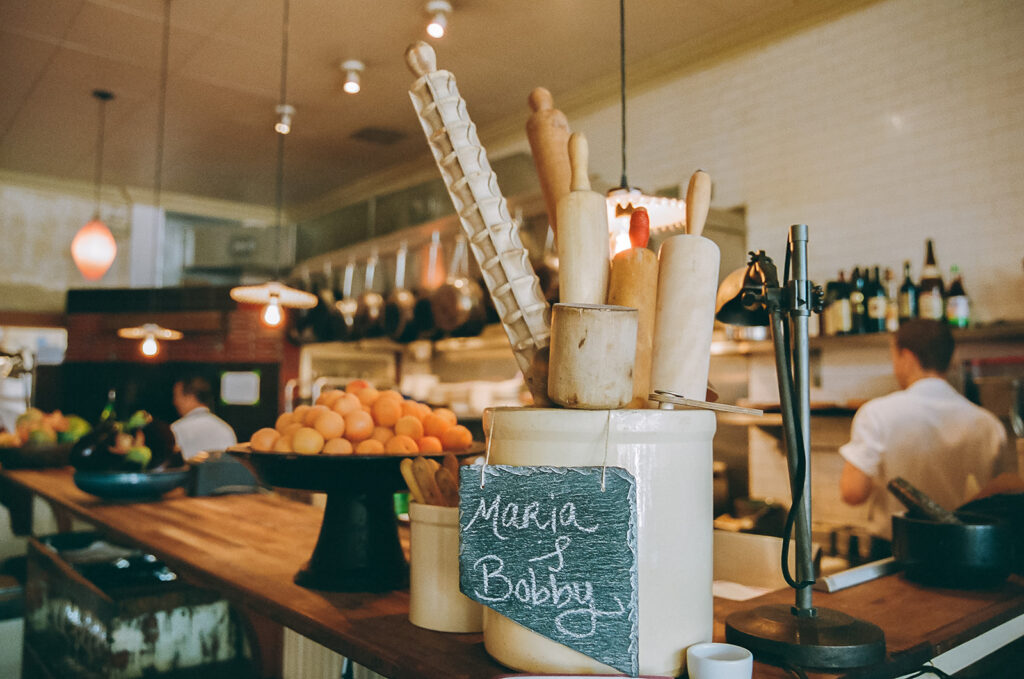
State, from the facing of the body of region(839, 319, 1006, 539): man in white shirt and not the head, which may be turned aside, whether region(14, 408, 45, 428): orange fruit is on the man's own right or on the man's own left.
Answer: on the man's own left

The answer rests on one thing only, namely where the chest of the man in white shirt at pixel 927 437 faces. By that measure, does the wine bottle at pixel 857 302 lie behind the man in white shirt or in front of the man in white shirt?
in front

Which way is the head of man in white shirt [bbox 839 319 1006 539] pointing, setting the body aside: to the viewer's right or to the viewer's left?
to the viewer's left

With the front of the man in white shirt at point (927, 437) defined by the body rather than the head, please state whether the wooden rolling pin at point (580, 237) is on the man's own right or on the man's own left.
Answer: on the man's own left

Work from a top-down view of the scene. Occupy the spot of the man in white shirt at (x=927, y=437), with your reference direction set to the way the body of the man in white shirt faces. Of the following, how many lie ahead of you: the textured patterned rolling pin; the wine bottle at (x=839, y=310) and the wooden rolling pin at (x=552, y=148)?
1

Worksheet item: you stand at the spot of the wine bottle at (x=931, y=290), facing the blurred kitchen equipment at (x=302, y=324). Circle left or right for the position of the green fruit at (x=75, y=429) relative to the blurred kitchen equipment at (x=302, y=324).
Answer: left

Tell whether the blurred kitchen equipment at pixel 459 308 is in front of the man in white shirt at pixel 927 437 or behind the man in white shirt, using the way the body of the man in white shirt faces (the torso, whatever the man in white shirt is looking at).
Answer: in front

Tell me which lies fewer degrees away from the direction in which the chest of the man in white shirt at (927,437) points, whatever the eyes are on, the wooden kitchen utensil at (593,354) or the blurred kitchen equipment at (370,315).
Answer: the blurred kitchen equipment

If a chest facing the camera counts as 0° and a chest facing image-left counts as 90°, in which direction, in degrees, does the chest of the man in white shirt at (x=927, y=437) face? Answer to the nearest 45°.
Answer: approximately 135°

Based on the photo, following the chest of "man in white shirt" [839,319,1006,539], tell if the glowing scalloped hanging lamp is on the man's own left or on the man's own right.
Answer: on the man's own left

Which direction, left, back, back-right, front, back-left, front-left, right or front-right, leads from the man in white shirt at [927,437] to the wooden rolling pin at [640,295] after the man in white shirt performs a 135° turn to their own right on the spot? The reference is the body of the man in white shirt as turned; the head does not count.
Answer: right

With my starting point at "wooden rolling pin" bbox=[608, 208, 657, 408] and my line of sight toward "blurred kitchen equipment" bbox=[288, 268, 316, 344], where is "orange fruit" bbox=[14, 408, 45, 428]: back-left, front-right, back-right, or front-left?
front-left

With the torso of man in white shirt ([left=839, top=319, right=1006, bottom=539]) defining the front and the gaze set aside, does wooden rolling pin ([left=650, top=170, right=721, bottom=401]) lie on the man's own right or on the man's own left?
on the man's own left

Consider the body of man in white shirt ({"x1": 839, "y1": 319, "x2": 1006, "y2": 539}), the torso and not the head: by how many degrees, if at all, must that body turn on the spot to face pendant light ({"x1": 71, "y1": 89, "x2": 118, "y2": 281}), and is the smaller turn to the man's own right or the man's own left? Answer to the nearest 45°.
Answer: approximately 45° to the man's own left

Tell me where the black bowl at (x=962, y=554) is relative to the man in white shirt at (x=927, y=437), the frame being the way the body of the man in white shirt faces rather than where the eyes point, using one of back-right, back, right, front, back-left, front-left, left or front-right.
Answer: back-left

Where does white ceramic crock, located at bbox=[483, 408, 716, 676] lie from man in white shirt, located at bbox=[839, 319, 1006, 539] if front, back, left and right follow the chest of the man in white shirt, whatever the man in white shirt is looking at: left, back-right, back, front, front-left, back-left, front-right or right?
back-left

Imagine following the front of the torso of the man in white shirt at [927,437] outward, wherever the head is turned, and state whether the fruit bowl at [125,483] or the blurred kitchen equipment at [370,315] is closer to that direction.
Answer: the blurred kitchen equipment
